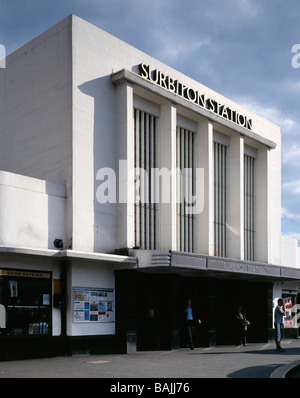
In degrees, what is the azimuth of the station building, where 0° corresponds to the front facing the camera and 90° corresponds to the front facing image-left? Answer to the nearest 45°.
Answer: approximately 315°

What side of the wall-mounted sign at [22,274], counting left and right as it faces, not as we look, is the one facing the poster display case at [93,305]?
left

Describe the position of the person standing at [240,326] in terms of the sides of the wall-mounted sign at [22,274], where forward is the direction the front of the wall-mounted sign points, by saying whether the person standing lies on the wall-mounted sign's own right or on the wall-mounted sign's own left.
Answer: on the wall-mounted sign's own left

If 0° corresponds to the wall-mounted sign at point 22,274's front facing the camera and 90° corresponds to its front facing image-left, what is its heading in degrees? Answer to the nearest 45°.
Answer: approximately 315°
